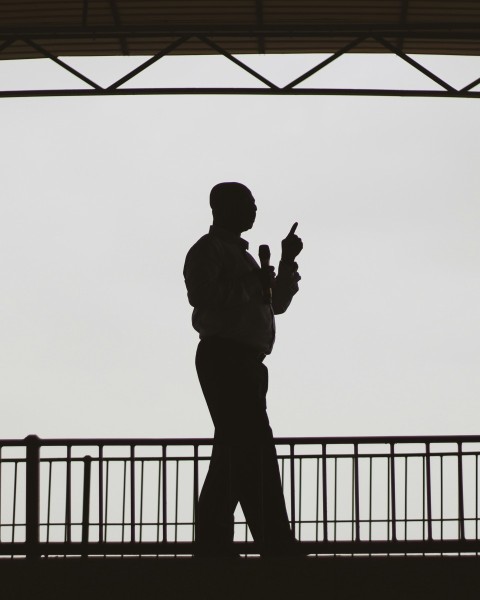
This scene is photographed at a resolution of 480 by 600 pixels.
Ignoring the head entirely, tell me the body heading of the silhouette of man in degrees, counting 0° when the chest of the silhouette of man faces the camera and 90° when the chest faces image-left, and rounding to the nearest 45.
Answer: approximately 270°
